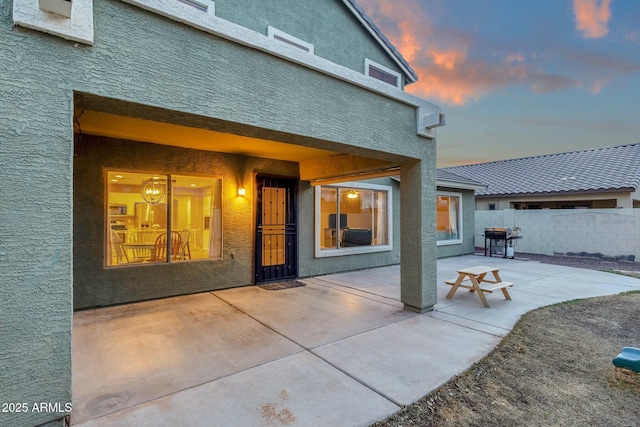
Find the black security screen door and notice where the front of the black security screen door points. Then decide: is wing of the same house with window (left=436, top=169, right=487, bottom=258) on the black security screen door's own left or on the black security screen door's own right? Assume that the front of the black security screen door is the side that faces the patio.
on the black security screen door's own left

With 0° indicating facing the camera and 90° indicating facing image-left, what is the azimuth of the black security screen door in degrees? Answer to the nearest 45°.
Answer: approximately 315°

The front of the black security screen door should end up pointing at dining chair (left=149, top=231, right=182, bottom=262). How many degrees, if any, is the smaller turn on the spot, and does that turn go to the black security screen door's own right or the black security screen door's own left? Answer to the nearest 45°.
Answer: approximately 90° to the black security screen door's own right

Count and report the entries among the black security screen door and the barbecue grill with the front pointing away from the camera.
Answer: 0

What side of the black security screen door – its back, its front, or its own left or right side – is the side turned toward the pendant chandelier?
right

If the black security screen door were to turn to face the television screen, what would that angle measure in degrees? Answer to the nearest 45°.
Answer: approximately 90° to its left

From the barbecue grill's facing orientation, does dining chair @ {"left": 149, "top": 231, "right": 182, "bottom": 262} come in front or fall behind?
in front

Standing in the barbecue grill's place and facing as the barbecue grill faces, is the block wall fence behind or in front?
behind

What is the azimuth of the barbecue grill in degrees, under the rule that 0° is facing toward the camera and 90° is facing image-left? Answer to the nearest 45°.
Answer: approximately 45°
